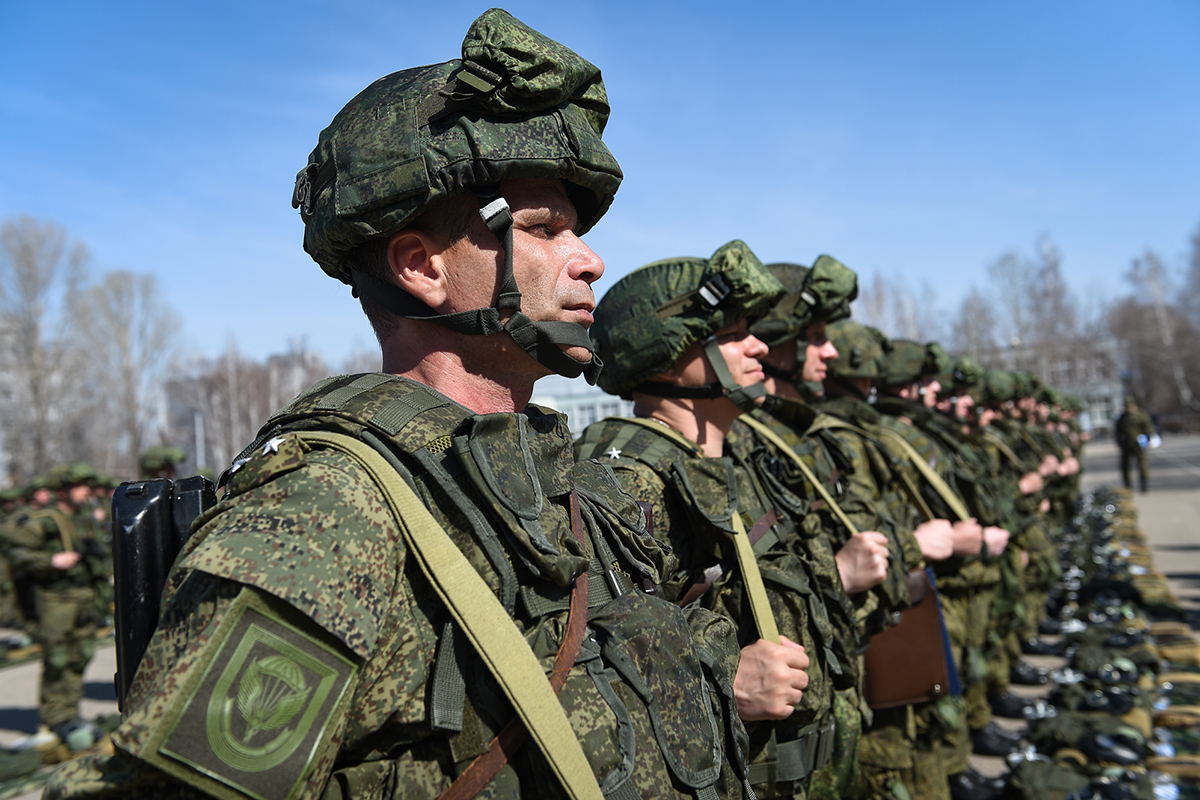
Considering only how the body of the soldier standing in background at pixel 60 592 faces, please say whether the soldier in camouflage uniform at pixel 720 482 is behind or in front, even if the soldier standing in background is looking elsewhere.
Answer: in front

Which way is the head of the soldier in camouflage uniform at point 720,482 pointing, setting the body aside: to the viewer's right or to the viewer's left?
to the viewer's right

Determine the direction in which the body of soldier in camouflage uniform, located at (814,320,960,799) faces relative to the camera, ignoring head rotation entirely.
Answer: to the viewer's right

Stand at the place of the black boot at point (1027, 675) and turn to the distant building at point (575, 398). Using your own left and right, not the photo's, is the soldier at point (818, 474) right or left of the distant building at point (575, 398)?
left
